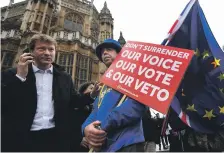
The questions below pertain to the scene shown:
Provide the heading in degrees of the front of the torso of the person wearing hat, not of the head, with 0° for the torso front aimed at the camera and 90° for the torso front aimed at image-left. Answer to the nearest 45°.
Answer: approximately 45°

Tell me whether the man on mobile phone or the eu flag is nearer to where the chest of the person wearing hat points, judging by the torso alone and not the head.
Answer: the man on mobile phone

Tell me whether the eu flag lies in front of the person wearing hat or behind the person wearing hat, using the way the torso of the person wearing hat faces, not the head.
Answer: behind

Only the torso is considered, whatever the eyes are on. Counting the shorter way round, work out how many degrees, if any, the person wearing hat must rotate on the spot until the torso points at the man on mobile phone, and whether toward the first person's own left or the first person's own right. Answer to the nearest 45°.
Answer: approximately 90° to the first person's own right
